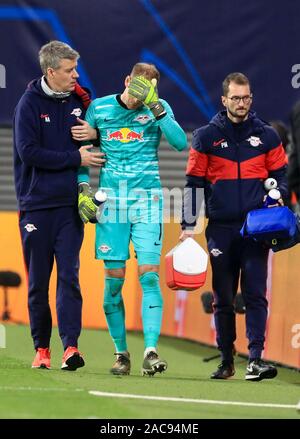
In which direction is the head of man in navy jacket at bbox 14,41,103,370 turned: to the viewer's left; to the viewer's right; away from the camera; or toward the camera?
to the viewer's right

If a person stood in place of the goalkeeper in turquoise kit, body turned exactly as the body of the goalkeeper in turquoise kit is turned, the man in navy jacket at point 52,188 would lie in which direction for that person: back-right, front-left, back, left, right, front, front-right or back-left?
right

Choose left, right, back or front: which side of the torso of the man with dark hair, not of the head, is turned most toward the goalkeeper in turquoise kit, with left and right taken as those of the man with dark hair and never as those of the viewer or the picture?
right

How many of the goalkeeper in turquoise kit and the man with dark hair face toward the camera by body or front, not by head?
2

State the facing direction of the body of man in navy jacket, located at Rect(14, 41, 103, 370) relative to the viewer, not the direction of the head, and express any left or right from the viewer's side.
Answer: facing the viewer and to the right of the viewer

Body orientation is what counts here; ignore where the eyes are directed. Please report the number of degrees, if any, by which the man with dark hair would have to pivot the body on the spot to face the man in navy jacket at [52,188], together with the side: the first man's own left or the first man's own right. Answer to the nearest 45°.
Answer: approximately 90° to the first man's own right

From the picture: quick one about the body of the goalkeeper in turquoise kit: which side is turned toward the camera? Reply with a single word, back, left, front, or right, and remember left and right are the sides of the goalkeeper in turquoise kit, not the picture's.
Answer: front

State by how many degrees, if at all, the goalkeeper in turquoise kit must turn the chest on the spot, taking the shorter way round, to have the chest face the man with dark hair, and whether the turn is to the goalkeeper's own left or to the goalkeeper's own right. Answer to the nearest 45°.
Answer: approximately 90° to the goalkeeper's own left

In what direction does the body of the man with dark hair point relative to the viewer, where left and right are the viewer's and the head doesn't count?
facing the viewer
